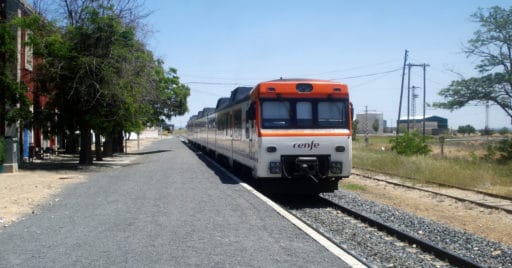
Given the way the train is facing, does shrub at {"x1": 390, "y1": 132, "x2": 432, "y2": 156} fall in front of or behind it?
behind

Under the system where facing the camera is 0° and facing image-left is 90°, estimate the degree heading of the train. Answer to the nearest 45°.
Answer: approximately 0°

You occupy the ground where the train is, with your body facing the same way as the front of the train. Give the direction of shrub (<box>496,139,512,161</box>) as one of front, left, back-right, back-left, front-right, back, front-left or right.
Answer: back-left

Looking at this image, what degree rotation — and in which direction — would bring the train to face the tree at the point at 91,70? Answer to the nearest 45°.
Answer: approximately 135° to its right

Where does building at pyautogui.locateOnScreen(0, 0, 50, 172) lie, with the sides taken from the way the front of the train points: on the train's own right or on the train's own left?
on the train's own right
